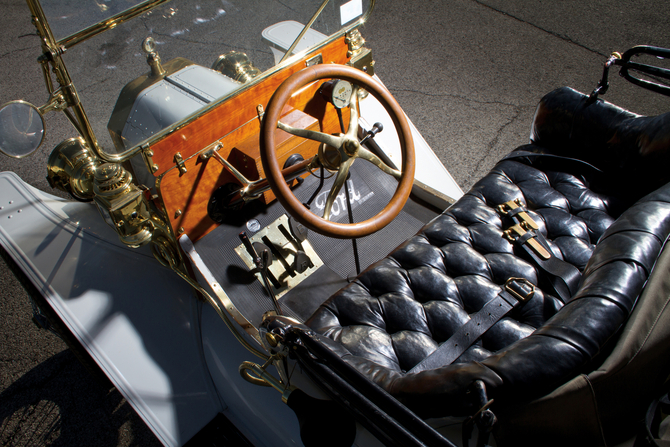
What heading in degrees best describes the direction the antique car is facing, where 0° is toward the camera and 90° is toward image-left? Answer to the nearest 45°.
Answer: approximately 135°
